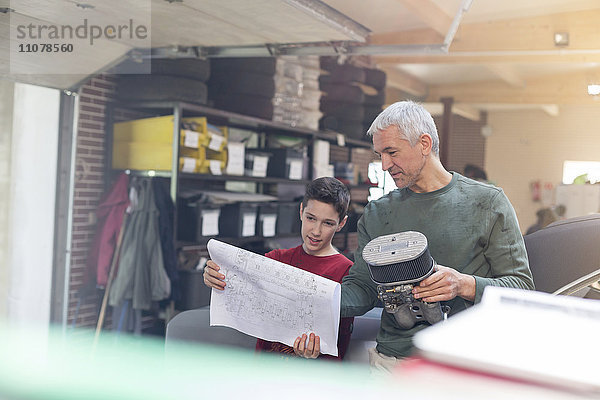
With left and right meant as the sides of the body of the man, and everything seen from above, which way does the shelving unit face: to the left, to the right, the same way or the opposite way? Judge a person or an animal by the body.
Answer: to the left

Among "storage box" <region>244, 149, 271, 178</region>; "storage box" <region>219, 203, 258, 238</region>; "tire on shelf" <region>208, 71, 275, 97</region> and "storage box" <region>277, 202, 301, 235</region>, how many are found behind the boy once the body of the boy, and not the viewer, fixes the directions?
4

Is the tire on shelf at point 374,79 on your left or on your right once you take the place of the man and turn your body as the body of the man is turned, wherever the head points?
on your right

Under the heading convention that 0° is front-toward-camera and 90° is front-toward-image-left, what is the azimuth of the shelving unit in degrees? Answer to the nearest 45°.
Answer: approximately 315°

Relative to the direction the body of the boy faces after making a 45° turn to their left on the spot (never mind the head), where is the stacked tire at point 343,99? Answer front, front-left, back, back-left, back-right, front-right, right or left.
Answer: back-left

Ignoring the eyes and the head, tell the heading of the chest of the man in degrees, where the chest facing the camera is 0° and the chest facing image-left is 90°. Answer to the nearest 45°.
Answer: approximately 45°

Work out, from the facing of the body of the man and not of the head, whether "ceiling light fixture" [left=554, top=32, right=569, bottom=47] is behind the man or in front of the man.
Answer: behind

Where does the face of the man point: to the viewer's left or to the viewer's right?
to the viewer's left

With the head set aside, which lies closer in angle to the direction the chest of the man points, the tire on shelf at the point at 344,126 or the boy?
the boy

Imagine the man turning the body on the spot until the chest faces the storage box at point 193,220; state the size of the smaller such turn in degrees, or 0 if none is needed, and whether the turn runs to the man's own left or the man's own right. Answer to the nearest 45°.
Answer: approximately 90° to the man's own right

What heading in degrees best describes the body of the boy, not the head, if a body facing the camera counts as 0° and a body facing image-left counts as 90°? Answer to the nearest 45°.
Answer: approximately 0°
